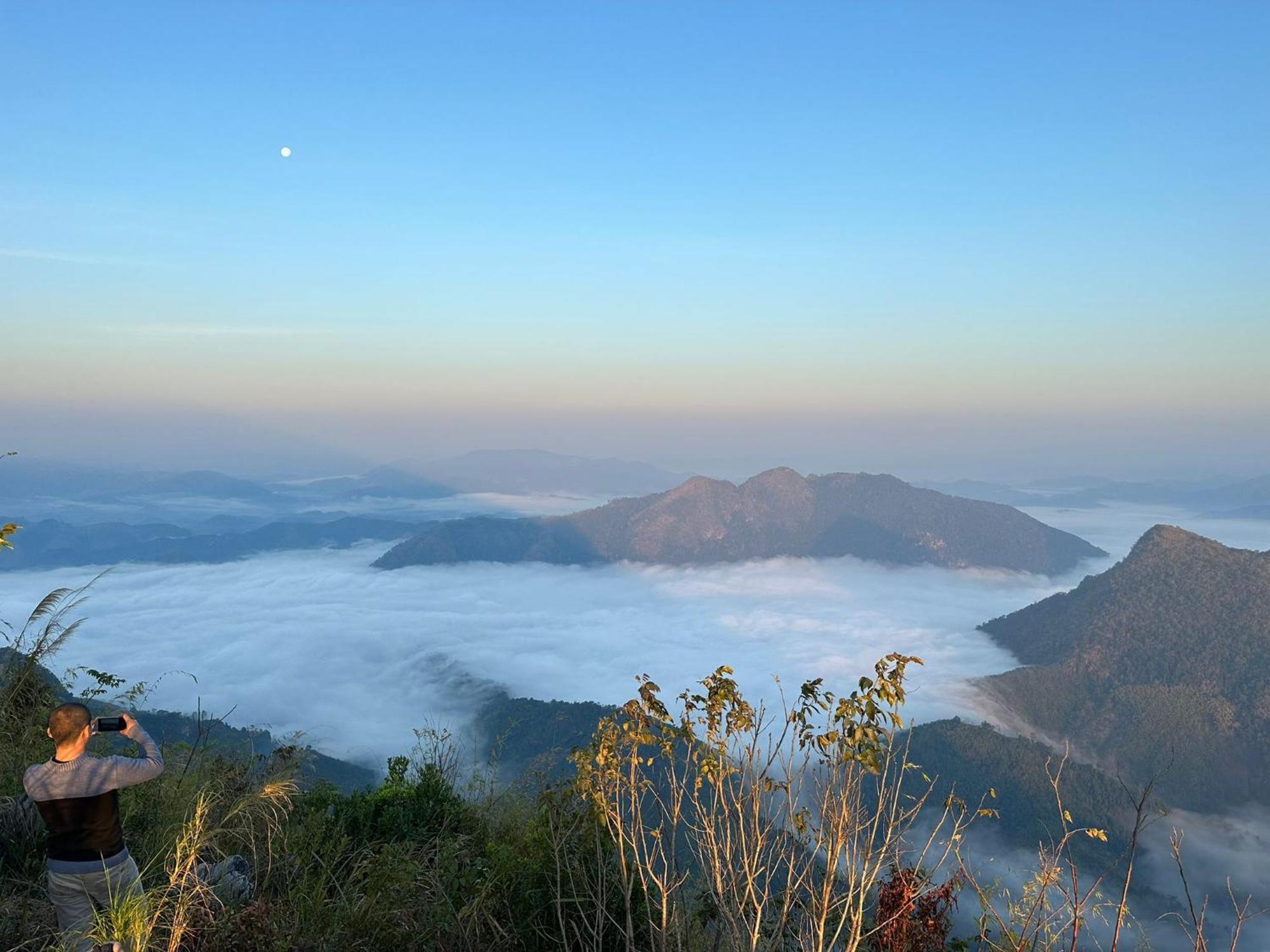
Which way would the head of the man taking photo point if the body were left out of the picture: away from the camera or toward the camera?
away from the camera

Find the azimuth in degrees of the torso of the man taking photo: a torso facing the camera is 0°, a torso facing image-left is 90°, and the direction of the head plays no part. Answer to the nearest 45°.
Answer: approximately 225°
